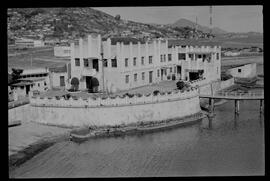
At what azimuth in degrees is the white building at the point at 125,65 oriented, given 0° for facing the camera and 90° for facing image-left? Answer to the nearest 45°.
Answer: approximately 45°

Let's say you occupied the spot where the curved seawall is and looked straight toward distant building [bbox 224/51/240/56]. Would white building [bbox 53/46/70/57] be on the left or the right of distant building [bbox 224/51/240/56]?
left

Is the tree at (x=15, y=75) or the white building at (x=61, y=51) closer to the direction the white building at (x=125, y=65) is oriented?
the tree

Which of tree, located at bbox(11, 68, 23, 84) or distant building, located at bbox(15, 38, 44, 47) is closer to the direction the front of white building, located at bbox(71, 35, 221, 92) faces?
the tree

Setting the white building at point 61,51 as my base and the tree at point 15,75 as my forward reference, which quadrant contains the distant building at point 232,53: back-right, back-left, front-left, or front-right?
back-left

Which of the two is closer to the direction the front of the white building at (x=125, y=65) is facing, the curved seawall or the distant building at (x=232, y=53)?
the curved seawall

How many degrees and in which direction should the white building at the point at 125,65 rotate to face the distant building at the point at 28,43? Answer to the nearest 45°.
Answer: approximately 90° to its right

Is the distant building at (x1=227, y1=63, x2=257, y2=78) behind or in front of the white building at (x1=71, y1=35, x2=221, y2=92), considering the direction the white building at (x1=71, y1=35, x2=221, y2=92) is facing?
behind

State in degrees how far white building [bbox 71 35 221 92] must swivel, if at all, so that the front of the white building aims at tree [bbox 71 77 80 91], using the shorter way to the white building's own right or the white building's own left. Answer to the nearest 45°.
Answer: approximately 45° to the white building's own right

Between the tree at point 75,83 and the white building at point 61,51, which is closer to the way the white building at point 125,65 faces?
the tree

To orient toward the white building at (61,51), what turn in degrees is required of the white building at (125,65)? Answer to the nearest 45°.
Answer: approximately 90° to its right

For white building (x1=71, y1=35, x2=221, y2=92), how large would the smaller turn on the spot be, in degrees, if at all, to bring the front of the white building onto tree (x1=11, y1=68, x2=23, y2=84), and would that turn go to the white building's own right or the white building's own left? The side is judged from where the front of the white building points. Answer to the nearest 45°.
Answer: approximately 45° to the white building's own right
